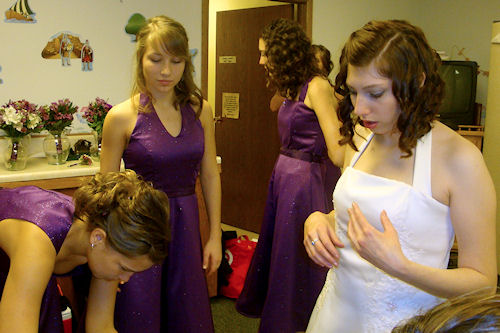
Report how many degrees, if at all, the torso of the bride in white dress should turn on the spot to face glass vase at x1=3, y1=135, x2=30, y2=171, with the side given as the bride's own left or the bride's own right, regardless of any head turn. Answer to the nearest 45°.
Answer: approximately 90° to the bride's own right

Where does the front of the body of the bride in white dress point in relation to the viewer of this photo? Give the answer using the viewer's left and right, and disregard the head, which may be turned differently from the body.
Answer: facing the viewer and to the left of the viewer

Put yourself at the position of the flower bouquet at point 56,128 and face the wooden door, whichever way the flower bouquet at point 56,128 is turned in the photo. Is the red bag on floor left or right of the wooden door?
right

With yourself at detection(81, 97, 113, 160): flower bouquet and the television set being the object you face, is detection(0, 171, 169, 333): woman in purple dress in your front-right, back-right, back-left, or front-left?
back-right

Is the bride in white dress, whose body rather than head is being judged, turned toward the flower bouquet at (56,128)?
no

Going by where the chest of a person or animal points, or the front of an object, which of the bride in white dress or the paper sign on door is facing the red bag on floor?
the paper sign on door

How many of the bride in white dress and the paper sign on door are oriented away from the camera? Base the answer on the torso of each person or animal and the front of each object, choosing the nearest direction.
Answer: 0

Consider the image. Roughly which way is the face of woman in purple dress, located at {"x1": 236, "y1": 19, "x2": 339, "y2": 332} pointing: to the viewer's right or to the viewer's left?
to the viewer's left

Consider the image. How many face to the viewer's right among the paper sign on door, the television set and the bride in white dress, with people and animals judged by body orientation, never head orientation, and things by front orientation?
0

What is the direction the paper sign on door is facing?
toward the camera

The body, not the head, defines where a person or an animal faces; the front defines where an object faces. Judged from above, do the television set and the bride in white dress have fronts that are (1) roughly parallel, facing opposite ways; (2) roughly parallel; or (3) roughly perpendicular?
roughly parallel

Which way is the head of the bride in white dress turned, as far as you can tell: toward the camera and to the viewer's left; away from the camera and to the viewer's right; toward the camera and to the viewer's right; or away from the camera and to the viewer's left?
toward the camera and to the viewer's left

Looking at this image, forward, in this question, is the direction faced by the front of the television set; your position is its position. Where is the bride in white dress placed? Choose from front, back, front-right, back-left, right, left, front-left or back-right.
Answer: front-left
